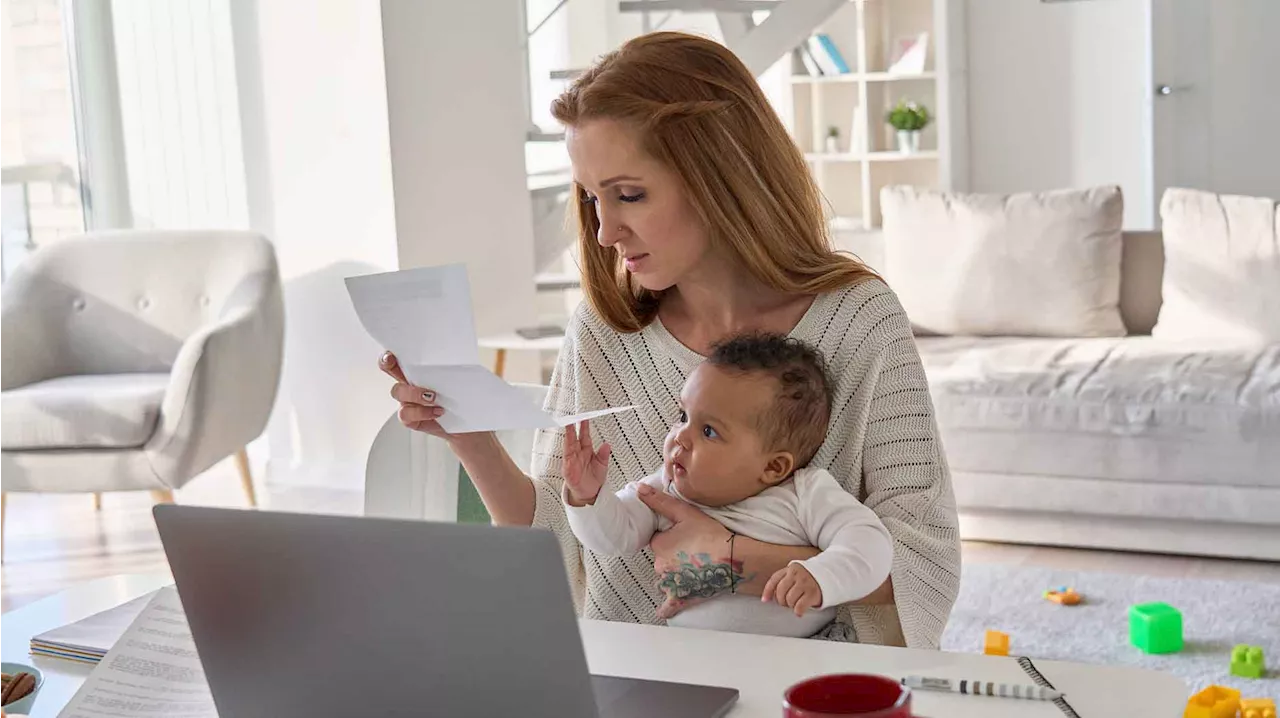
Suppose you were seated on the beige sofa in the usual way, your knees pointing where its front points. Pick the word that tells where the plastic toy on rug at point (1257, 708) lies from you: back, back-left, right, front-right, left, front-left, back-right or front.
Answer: front

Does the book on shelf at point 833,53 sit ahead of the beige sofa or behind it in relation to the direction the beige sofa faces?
behind

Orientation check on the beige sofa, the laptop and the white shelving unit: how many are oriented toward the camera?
2

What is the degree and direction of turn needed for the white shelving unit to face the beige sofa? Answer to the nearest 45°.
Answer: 0° — it already faces it

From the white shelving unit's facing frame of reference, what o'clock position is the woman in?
The woman is roughly at 12 o'clock from the white shelving unit.

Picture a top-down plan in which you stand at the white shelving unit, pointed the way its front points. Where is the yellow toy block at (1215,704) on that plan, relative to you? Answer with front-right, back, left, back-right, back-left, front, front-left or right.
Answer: front

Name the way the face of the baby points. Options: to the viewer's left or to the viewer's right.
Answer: to the viewer's left

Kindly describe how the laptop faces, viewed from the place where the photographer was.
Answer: facing away from the viewer and to the right of the viewer

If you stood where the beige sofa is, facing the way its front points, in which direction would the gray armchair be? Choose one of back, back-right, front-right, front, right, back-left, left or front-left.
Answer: right

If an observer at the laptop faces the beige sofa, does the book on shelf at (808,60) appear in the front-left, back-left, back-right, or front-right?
front-left

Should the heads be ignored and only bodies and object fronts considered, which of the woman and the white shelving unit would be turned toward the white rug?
the white shelving unit

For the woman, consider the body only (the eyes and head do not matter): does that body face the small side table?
no

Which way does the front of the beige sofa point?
toward the camera

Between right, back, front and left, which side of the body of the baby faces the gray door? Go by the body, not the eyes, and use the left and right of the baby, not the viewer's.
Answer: back

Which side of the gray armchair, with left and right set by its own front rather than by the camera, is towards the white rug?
left

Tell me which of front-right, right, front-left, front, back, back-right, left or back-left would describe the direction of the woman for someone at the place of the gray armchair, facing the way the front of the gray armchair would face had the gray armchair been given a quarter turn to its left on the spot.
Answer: front-right

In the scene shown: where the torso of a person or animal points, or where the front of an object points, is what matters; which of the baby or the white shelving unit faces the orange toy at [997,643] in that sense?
the white shelving unit
